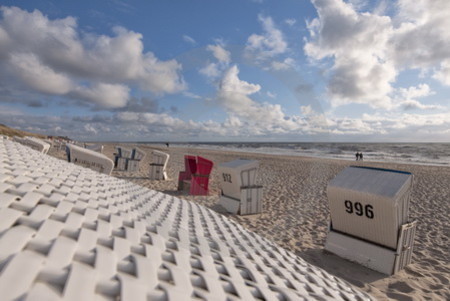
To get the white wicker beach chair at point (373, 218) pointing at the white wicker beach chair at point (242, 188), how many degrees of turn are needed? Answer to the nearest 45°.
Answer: approximately 90° to its left

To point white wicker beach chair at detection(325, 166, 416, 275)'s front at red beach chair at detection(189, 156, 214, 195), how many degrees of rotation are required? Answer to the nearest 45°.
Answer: approximately 90° to its left

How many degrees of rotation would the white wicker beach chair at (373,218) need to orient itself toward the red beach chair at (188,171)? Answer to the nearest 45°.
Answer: approximately 90° to its left

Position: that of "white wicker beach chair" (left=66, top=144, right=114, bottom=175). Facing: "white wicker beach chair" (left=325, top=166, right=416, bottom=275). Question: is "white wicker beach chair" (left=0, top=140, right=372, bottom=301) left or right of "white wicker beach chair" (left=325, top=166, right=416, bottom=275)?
right

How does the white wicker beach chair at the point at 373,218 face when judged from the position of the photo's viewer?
facing away from the viewer and to the right of the viewer

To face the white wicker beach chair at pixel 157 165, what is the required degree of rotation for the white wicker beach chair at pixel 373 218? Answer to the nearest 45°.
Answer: approximately 90° to its left

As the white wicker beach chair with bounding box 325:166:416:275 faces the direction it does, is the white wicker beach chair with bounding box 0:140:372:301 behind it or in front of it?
behind
